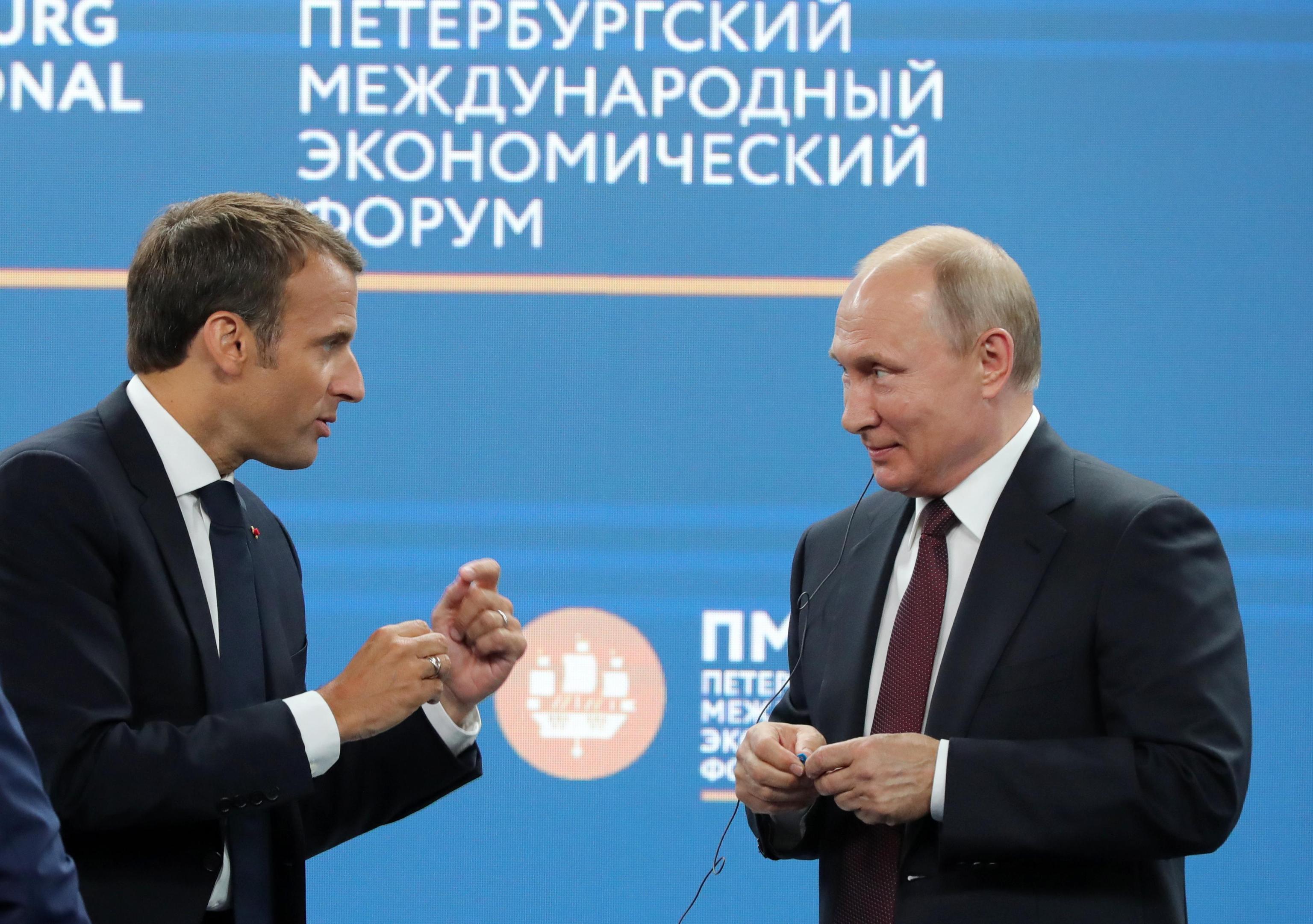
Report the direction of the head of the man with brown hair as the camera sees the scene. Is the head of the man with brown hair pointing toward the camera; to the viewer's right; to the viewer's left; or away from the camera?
to the viewer's right

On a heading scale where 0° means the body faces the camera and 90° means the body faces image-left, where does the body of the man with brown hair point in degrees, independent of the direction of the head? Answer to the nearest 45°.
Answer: approximately 315°
